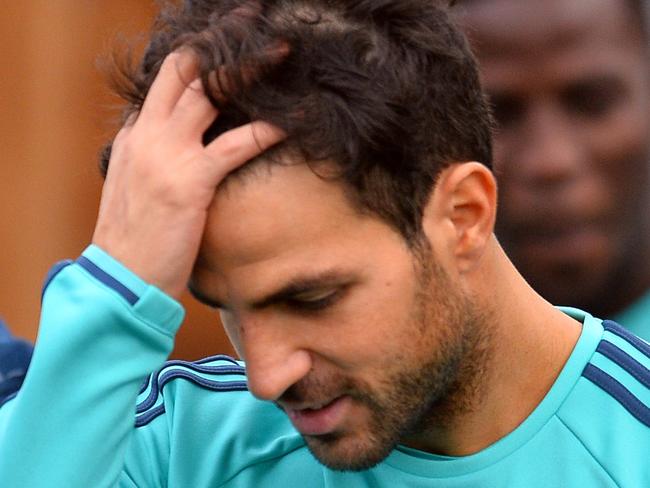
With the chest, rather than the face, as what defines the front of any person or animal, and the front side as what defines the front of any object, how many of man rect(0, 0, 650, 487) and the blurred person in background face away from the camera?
0

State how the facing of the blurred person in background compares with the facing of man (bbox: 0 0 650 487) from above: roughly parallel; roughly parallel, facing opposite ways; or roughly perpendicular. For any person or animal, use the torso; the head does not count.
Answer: roughly parallel

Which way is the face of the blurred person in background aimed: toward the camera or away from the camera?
toward the camera

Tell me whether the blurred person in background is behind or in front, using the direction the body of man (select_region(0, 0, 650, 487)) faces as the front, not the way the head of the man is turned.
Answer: behind

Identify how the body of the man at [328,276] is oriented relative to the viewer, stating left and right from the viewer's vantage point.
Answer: facing the viewer and to the left of the viewer

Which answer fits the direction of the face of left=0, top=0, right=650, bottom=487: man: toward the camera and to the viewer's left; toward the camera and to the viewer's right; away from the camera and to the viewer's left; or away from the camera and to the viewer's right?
toward the camera and to the viewer's left
